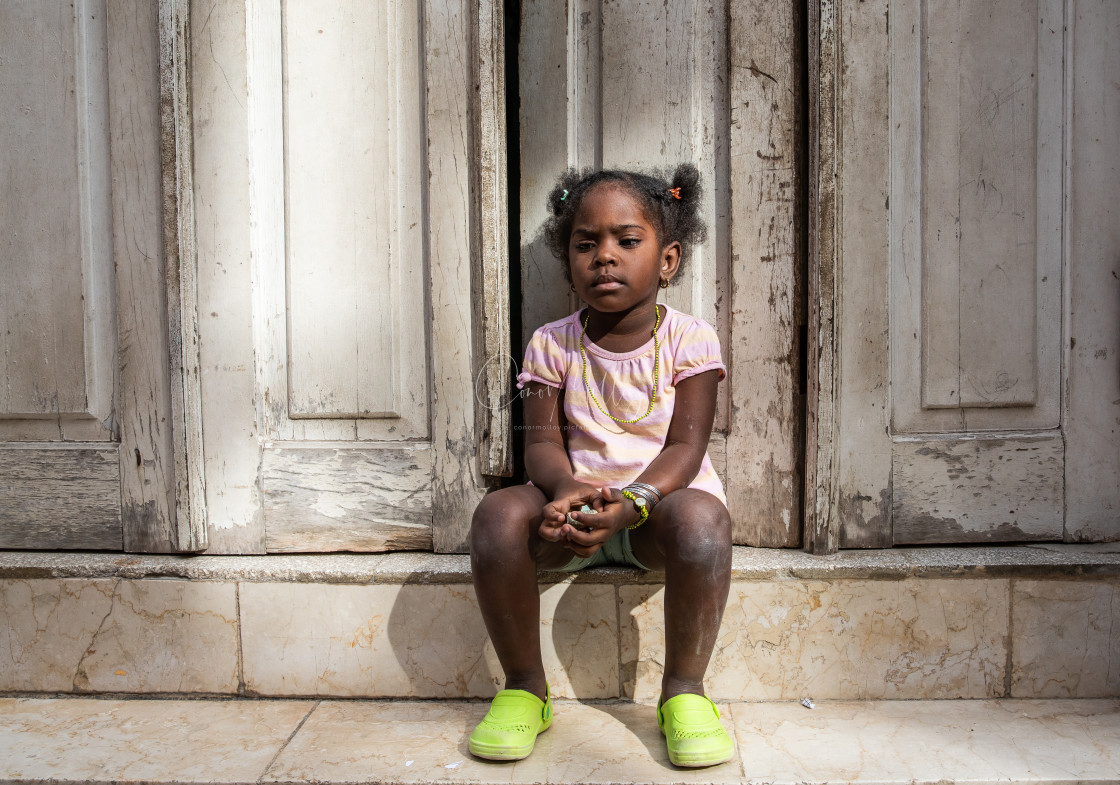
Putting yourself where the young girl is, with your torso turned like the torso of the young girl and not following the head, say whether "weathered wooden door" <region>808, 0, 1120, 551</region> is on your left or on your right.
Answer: on your left

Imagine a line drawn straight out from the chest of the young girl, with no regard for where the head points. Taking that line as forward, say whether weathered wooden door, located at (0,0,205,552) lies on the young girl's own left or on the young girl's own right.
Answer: on the young girl's own right

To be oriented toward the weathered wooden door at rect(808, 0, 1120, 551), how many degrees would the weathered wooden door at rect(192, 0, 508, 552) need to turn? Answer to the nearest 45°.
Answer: approximately 90° to its left

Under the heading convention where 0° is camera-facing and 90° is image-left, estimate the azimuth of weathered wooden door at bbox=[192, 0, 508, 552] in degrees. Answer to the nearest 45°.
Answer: approximately 0°
